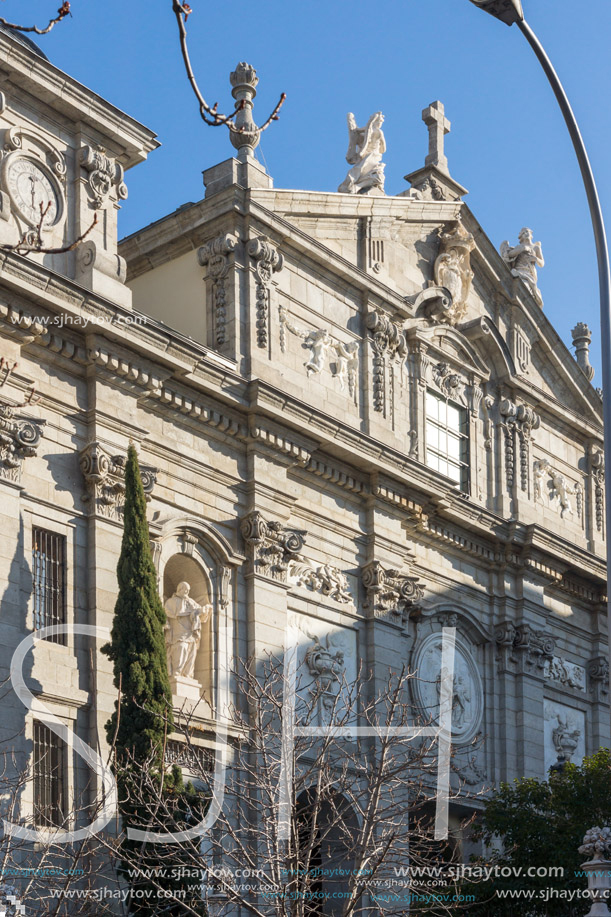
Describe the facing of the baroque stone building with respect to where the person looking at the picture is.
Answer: facing the viewer and to the right of the viewer

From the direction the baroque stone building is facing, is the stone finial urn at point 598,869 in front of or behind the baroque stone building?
in front
